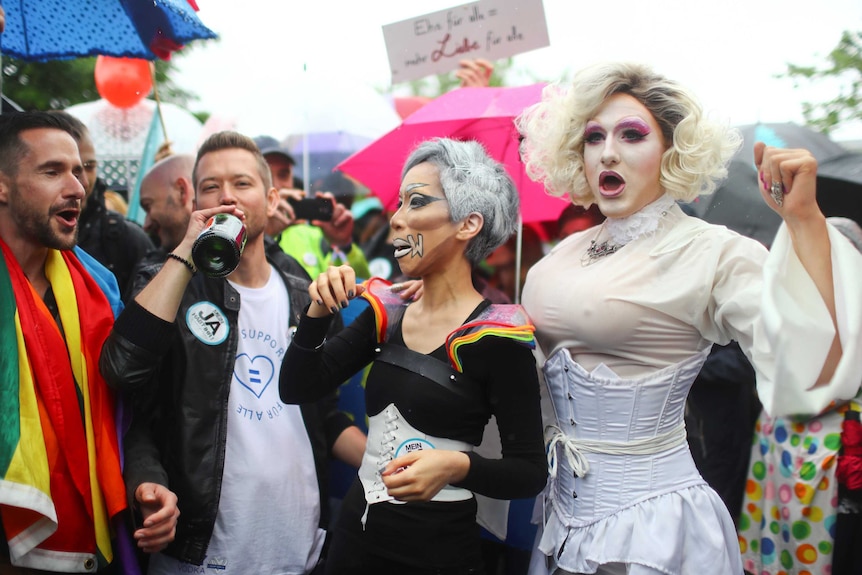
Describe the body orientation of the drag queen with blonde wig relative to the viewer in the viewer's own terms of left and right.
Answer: facing the viewer and to the left of the viewer

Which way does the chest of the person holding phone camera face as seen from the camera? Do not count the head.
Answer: toward the camera

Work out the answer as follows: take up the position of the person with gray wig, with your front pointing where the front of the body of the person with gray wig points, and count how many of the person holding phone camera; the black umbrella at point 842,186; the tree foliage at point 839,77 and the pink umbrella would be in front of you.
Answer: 0

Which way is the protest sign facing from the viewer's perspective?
toward the camera

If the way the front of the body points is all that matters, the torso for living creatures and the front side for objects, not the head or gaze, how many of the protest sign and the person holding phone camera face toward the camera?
2

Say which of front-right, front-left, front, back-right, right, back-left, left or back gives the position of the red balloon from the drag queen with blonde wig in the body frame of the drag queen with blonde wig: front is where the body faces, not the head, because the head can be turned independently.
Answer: right

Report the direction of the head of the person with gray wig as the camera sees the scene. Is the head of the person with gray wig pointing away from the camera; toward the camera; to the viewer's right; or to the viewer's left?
to the viewer's left

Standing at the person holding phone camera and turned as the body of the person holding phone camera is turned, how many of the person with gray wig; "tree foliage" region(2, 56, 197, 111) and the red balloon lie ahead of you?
1

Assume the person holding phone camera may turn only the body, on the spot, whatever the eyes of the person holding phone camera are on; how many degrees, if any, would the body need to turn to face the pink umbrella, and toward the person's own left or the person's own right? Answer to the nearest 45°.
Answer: approximately 45° to the person's own left

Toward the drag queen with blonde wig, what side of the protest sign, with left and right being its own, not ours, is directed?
front

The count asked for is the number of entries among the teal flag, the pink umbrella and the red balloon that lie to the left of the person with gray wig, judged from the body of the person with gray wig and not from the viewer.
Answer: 0

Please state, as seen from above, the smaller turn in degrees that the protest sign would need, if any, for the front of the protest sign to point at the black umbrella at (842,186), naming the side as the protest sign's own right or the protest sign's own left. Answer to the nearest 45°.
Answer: approximately 45° to the protest sign's own left

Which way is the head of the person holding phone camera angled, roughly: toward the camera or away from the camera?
toward the camera

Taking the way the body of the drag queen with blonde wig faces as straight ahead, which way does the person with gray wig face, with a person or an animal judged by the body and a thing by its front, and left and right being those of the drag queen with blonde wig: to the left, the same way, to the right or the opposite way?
the same way

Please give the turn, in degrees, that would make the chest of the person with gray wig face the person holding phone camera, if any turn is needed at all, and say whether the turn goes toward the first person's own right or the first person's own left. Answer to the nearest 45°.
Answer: approximately 135° to the first person's own right

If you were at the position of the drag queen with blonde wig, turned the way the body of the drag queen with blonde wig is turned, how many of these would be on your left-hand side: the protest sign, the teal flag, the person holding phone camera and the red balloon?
0
